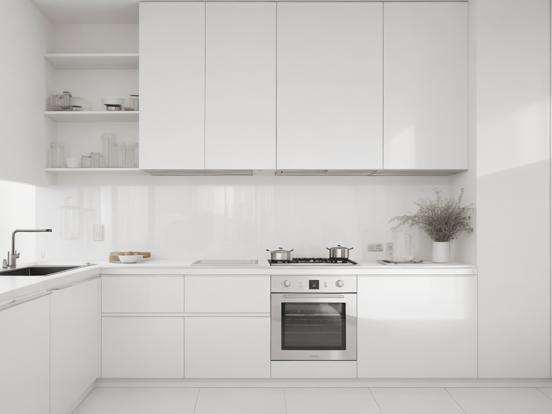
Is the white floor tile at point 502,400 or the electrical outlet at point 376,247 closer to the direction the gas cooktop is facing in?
the white floor tile

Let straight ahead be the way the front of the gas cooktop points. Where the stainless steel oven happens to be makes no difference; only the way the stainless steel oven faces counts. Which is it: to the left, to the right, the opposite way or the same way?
the same way

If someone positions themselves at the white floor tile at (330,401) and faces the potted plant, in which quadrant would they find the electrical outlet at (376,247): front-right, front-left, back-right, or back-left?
front-left

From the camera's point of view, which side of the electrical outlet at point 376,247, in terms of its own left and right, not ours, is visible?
front

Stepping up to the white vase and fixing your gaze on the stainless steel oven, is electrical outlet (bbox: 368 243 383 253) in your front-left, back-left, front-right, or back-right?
front-right

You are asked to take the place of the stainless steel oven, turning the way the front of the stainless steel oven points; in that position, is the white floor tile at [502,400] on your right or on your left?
on your left

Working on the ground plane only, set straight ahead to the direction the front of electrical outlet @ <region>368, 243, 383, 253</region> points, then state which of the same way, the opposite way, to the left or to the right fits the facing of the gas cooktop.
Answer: the same way

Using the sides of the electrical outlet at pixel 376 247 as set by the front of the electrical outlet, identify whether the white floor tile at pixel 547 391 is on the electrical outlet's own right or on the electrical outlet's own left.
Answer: on the electrical outlet's own left

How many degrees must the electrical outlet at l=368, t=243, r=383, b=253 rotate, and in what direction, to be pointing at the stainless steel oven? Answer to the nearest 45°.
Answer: approximately 45° to its right

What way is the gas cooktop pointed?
toward the camera

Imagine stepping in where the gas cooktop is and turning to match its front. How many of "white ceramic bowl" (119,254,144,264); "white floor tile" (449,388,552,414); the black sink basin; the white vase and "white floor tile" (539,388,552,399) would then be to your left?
3

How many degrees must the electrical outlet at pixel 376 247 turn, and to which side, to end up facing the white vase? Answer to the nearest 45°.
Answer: approximately 90° to its left

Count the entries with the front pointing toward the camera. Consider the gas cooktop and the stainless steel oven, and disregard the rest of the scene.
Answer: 2

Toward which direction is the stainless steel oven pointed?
toward the camera

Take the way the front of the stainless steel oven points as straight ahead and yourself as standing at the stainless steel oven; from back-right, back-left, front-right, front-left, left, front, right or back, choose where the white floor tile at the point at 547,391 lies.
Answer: left
